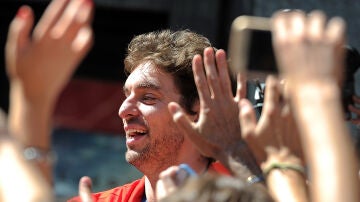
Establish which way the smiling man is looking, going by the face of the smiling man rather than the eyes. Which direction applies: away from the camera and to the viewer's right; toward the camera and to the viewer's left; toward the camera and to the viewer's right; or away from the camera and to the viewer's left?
toward the camera and to the viewer's left

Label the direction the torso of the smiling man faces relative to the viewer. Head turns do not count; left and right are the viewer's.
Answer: facing the viewer and to the left of the viewer

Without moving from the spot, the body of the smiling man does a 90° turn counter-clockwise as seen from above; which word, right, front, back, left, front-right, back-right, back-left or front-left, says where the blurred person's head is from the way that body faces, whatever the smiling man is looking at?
front-right
